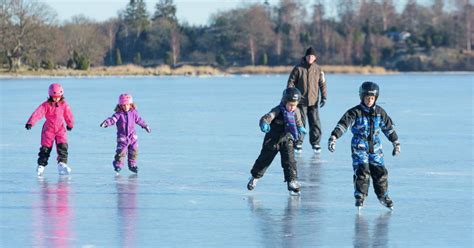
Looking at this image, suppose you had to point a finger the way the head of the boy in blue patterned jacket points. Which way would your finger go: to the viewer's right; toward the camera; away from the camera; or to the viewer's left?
toward the camera

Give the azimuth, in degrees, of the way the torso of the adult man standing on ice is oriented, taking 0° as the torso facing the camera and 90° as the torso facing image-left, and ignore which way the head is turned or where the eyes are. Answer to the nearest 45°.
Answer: approximately 0°

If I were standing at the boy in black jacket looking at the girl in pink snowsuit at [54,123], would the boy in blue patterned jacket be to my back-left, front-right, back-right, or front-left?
back-left

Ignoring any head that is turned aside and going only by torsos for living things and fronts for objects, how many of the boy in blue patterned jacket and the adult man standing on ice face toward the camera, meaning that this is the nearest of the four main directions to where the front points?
2

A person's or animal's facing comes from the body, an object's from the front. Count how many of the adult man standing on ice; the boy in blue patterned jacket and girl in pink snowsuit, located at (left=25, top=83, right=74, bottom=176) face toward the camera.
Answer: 3

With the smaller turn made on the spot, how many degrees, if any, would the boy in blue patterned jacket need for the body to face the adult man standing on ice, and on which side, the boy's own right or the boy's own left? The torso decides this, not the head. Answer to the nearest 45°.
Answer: approximately 180°

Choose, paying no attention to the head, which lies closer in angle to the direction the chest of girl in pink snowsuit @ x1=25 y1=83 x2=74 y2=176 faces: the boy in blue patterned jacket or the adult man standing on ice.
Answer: the boy in blue patterned jacket

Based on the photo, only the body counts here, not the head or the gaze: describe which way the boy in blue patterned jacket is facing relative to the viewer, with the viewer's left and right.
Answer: facing the viewer

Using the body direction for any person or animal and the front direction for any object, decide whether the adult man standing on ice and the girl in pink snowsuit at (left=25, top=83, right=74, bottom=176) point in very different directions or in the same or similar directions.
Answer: same or similar directions

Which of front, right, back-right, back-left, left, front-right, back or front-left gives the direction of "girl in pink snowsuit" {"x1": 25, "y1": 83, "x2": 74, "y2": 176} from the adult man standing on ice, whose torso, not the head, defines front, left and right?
front-right

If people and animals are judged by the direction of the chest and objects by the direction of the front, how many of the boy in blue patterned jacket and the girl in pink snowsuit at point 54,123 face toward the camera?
2

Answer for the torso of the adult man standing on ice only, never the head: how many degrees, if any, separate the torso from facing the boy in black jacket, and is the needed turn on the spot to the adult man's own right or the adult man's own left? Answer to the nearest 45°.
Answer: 0° — they already face them

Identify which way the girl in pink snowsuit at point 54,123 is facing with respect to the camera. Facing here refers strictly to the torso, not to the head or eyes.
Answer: toward the camera

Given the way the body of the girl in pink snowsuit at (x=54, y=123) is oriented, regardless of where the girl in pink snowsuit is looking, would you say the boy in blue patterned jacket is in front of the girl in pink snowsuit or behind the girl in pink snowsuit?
in front

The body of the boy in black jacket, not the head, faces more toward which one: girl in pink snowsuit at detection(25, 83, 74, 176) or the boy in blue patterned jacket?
the boy in blue patterned jacket

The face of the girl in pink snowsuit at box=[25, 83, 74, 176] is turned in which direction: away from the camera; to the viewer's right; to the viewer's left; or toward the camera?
toward the camera

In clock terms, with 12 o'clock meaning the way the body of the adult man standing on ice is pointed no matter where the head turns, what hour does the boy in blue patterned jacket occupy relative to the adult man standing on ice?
The boy in blue patterned jacket is roughly at 12 o'clock from the adult man standing on ice.
